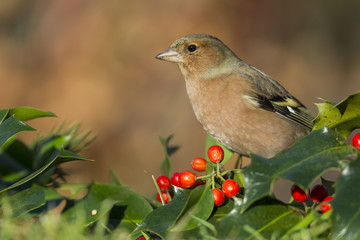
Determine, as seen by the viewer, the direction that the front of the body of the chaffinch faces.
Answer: to the viewer's left

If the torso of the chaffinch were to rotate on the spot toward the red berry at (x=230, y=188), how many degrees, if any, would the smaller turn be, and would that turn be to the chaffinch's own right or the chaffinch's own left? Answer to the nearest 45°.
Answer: approximately 90° to the chaffinch's own left

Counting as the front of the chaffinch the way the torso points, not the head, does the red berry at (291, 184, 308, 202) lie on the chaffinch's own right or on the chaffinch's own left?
on the chaffinch's own left

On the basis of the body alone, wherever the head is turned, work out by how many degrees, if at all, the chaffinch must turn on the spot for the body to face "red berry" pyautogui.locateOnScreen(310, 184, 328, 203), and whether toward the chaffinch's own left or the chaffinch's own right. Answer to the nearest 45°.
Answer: approximately 90° to the chaffinch's own left

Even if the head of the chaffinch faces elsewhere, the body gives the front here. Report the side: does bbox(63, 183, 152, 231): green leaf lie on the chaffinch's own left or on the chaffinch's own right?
on the chaffinch's own left

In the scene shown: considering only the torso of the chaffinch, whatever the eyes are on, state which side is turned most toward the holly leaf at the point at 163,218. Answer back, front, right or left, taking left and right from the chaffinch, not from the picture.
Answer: front

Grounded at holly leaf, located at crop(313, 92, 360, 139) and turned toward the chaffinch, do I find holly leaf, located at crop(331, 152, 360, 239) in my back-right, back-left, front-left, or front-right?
back-left
